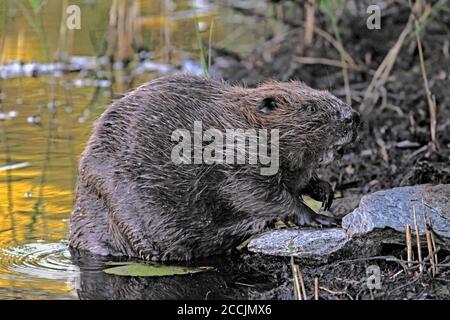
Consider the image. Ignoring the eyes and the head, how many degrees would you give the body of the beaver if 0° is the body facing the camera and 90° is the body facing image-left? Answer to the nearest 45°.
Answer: approximately 270°

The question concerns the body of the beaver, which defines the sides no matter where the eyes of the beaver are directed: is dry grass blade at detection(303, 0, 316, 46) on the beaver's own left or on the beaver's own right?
on the beaver's own left

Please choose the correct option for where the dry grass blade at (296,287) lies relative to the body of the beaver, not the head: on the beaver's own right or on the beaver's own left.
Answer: on the beaver's own right

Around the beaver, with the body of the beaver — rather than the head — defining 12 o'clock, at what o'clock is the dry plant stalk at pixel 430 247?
The dry plant stalk is roughly at 1 o'clock from the beaver.

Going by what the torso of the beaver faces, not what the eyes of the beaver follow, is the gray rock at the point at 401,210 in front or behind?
in front

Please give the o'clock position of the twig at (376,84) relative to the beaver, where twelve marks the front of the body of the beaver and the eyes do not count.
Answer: The twig is roughly at 10 o'clock from the beaver.
